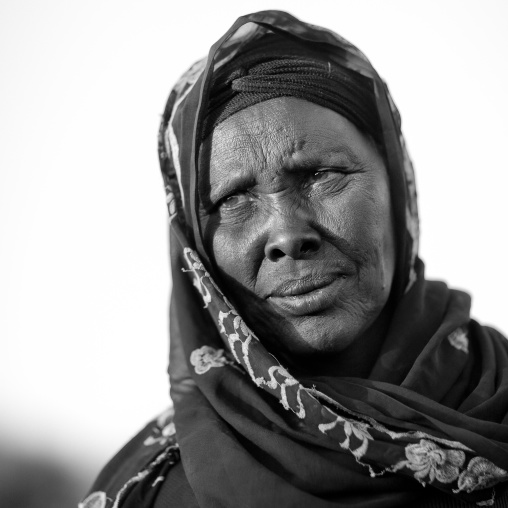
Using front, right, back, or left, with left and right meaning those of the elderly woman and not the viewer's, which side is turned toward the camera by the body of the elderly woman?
front
